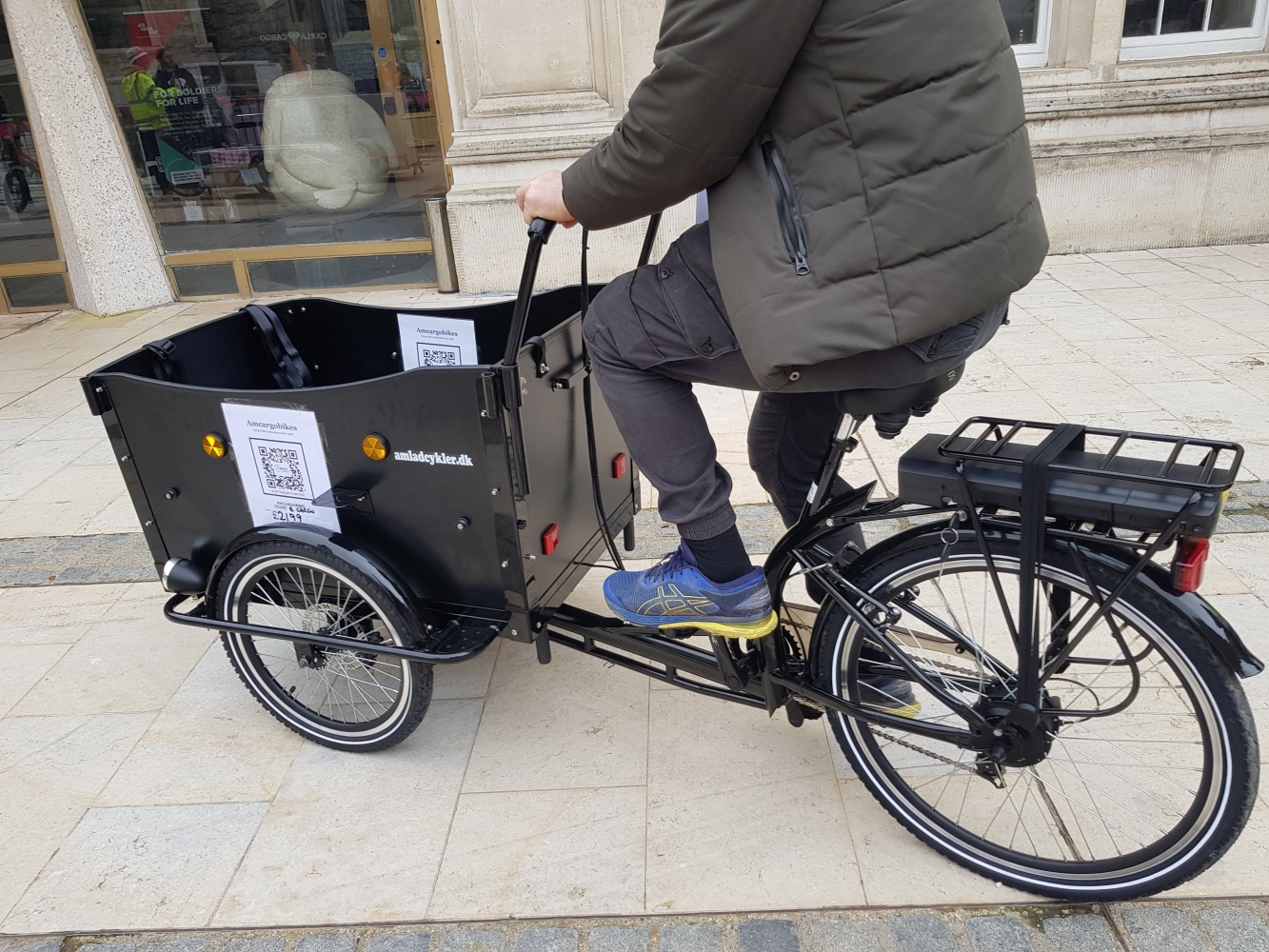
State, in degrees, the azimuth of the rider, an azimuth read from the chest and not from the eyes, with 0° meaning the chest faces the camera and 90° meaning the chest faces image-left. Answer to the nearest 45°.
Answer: approximately 90°
